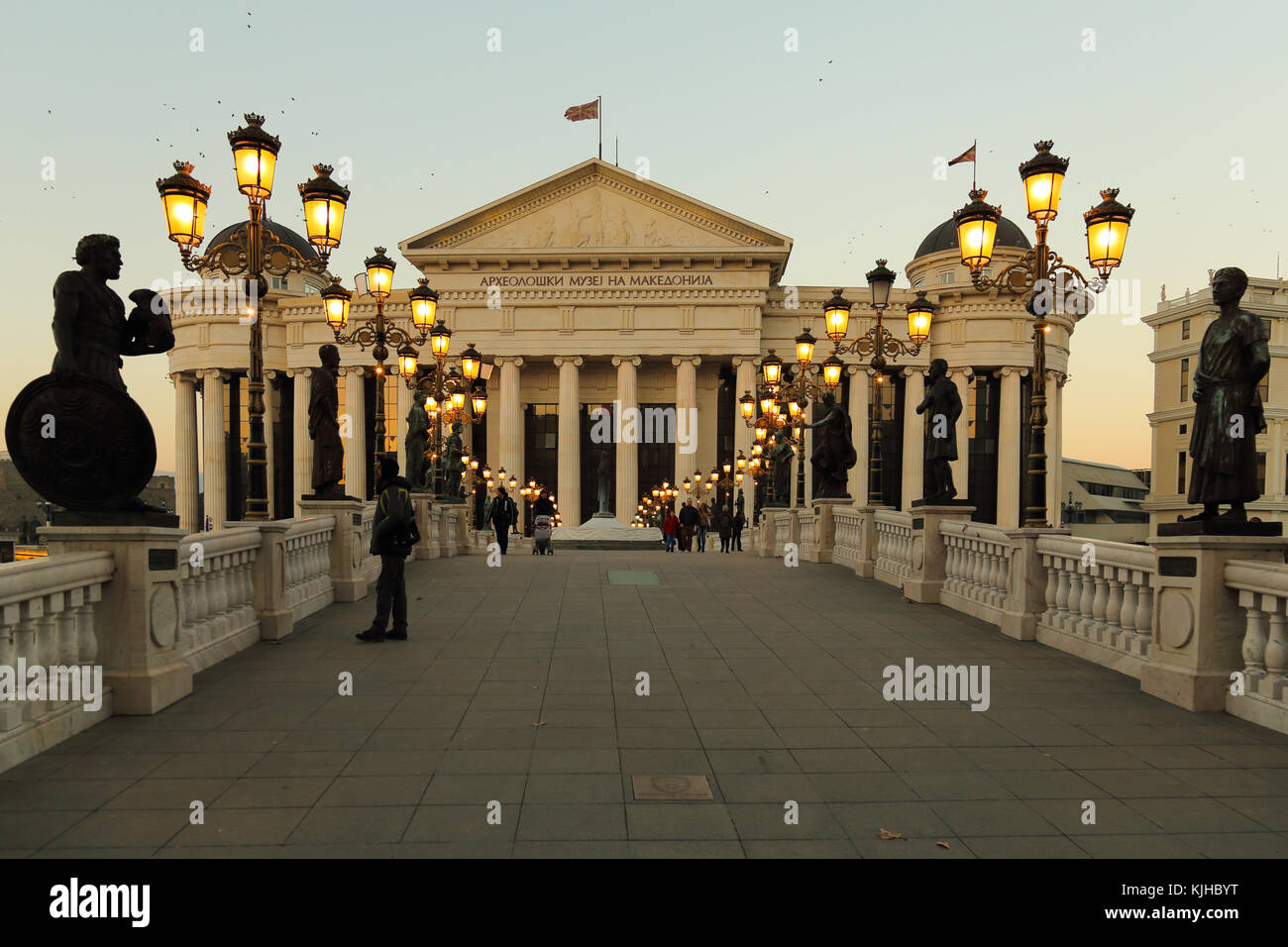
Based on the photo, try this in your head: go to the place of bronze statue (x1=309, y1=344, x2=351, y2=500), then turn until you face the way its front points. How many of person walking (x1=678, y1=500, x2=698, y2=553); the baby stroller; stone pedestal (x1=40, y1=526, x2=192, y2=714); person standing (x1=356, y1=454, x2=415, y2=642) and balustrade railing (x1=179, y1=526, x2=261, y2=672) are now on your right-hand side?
3

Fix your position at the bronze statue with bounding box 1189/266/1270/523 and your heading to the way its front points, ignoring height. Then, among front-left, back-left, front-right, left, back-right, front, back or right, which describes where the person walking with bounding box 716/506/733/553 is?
right

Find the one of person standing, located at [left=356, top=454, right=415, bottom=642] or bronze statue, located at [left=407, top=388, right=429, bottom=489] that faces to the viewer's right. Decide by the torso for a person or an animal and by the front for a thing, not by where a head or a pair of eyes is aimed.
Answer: the bronze statue

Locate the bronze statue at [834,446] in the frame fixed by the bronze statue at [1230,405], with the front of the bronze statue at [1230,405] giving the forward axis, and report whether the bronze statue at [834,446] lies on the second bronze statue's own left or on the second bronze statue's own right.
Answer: on the second bronze statue's own right

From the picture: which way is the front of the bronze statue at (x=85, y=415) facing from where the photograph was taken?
facing to the right of the viewer

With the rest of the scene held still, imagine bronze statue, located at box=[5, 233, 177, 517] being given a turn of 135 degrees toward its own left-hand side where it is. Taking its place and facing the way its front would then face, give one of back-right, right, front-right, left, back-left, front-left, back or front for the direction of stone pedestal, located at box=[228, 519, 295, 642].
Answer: right

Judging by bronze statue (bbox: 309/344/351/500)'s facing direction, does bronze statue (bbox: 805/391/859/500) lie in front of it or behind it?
in front

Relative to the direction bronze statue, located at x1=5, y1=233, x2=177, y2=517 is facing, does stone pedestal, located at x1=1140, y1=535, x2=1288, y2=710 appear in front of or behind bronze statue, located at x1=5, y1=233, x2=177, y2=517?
in front

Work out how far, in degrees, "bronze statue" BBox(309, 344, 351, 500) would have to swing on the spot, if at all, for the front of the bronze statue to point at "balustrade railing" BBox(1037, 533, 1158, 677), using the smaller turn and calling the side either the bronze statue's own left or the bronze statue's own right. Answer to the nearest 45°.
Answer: approximately 45° to the bronze statue's own right

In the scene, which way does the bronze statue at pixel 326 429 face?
to the viewer's right

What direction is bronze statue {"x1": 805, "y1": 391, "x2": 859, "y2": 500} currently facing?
to the viewer's left

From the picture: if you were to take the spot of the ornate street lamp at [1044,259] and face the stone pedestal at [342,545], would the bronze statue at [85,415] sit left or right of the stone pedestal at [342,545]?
left

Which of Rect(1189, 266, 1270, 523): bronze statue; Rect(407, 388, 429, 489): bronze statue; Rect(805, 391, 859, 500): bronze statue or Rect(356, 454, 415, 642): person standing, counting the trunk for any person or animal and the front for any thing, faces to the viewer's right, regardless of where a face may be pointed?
Rect(407, 388, 429, 489): bronze statue

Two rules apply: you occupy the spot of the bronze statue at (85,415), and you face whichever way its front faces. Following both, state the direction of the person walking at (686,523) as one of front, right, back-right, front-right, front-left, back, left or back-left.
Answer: front-left

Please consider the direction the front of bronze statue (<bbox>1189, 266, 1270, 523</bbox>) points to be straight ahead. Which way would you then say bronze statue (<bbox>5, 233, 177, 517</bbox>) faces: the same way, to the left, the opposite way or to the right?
the opposite way

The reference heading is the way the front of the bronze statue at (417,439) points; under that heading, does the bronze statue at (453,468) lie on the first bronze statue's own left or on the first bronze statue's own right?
on the first bronze statue's own left
